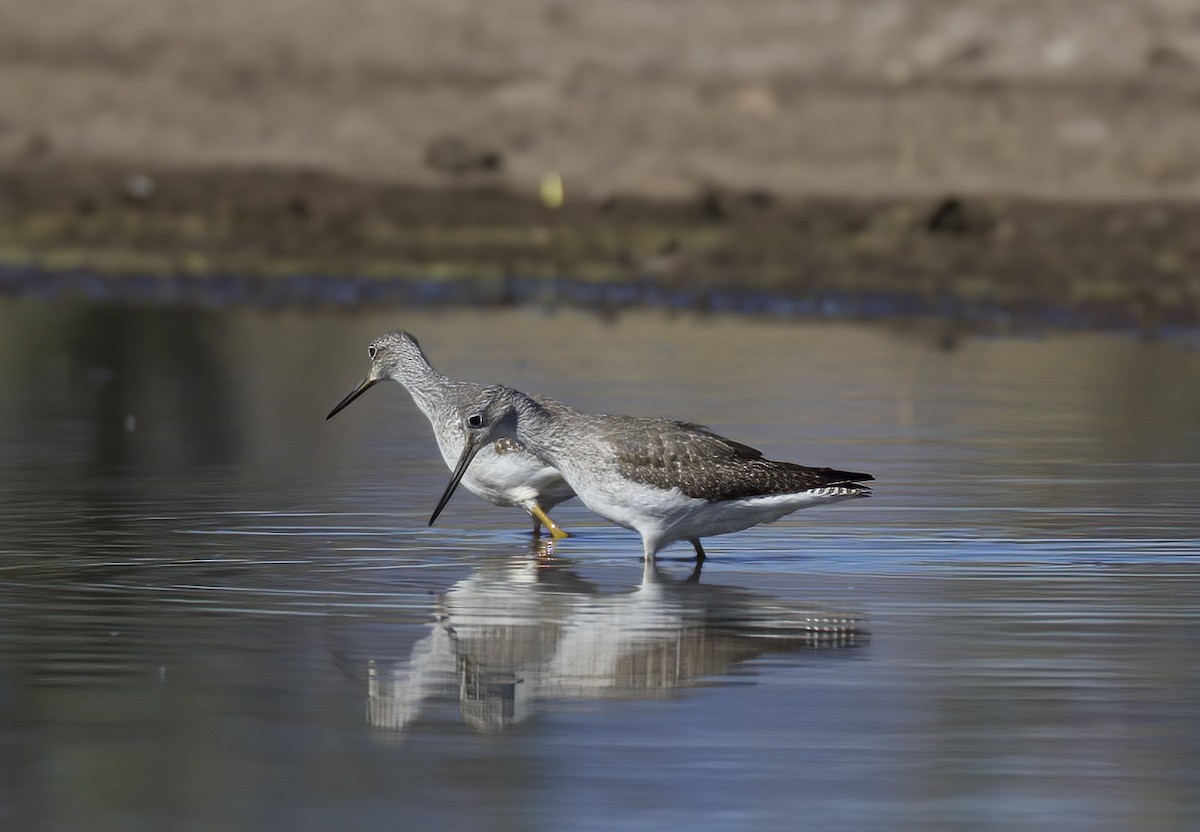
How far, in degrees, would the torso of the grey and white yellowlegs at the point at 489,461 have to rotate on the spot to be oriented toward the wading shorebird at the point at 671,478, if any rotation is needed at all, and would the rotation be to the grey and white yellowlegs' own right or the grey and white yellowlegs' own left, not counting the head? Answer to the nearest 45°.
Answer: approximately 135° to the grey and white yellowlegs' own left

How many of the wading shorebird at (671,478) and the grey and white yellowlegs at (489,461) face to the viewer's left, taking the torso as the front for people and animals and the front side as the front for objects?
2

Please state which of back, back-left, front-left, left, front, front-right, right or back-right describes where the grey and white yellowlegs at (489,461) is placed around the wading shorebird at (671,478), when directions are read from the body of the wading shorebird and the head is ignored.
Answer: front-right

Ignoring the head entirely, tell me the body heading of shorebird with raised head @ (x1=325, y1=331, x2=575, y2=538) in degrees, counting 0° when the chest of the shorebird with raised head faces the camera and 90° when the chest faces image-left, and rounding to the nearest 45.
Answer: approximately 90°

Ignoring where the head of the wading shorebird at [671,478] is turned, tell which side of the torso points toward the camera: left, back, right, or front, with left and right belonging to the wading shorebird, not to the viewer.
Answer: left
